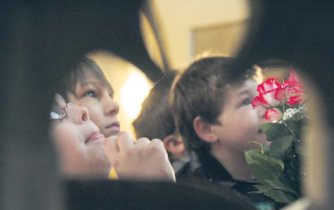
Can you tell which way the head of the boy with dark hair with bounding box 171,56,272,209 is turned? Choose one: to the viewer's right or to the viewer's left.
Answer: to the viewer's right

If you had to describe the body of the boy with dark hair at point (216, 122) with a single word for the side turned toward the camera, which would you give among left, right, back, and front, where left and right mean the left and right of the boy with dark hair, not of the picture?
right
